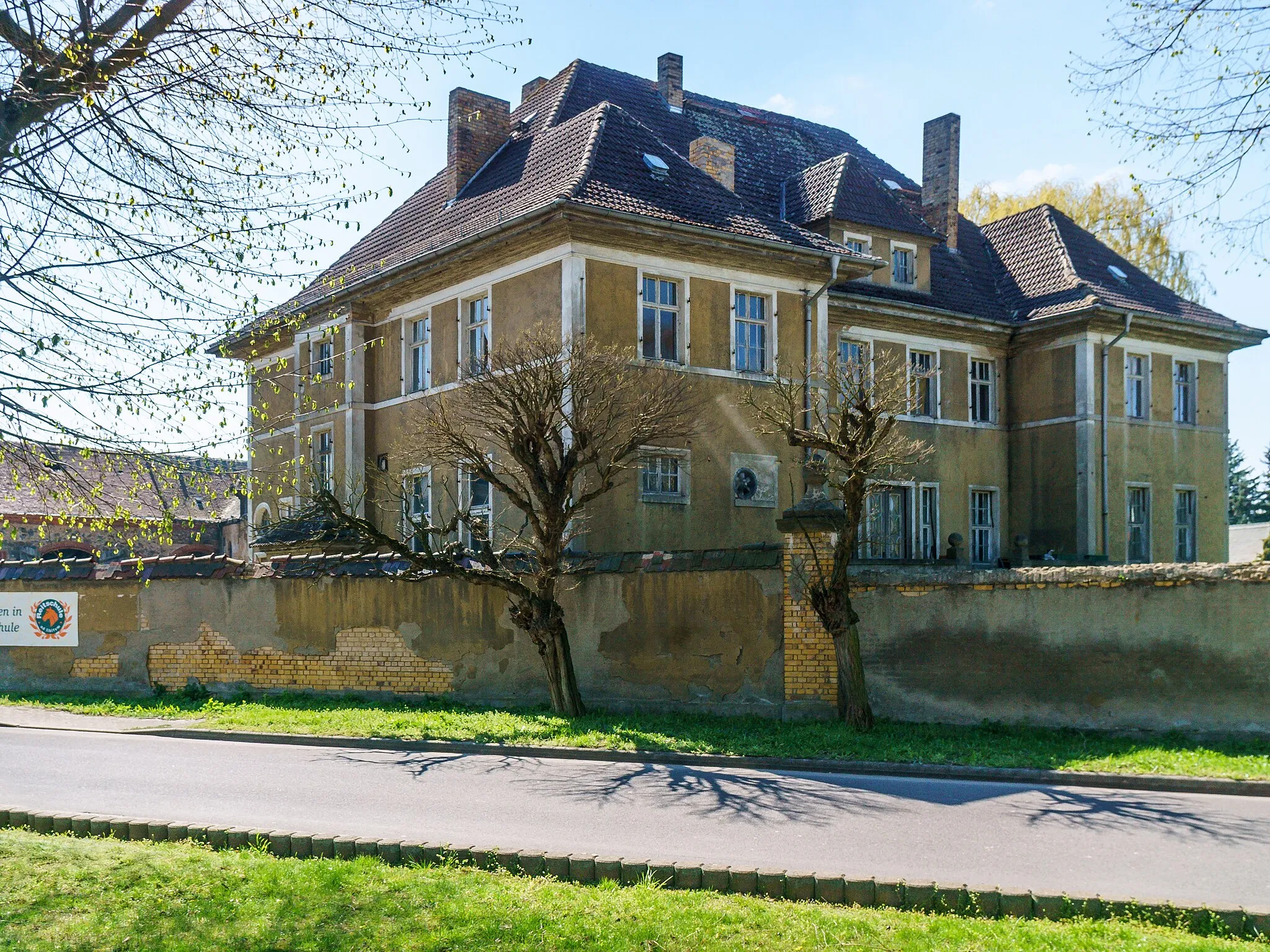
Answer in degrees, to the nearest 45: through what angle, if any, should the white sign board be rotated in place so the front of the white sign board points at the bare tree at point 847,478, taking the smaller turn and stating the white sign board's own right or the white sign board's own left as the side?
approximately 45° to the white sign board's own left

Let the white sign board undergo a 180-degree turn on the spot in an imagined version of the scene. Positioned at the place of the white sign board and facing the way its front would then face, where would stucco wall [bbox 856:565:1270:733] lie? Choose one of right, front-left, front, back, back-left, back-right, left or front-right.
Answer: back-right

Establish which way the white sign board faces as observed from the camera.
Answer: facing the viewer

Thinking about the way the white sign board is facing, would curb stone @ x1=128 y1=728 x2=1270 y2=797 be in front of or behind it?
in front

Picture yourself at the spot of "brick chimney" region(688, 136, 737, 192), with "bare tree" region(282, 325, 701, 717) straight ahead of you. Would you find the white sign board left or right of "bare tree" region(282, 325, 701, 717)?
right

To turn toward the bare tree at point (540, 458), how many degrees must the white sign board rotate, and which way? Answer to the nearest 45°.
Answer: approximately 45° to its left

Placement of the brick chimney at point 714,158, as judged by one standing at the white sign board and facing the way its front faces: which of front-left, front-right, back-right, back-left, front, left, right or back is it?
left
